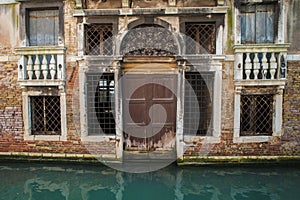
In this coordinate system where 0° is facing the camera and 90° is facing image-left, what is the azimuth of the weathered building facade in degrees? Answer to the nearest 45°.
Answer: approximately 0°
